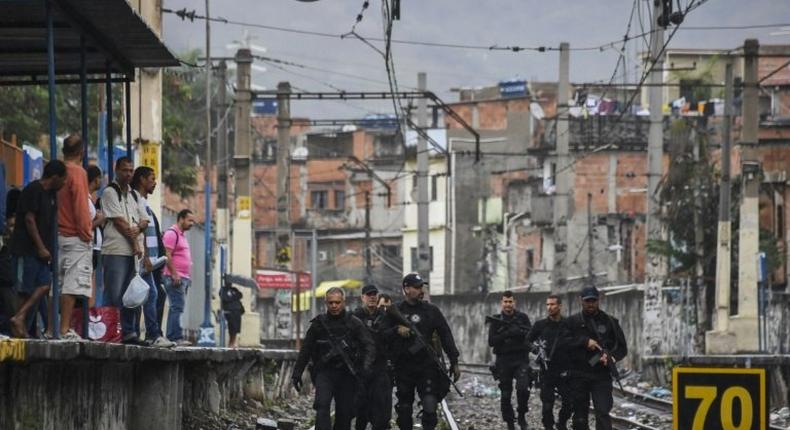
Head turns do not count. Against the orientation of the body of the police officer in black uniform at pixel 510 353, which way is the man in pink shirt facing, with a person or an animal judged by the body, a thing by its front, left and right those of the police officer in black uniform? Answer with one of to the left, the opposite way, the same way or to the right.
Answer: to the left

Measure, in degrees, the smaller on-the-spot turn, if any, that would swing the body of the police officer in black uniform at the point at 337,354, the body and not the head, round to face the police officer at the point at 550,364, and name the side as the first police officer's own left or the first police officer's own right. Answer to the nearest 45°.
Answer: approximately 135° to the first police officer's own left

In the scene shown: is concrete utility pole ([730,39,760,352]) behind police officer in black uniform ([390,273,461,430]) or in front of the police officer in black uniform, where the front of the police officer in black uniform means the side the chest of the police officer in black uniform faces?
behind

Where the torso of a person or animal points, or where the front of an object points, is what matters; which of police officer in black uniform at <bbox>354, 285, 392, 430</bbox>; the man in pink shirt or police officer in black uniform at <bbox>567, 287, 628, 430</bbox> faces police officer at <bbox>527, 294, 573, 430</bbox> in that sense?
the man in pink shirt

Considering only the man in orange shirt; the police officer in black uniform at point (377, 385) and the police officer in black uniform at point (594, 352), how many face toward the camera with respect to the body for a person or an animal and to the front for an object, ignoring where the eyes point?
2

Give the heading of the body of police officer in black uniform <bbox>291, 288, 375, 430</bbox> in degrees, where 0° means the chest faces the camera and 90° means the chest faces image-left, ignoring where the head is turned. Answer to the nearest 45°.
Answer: approximately 0°

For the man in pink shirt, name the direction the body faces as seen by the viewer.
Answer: to the viewer's right

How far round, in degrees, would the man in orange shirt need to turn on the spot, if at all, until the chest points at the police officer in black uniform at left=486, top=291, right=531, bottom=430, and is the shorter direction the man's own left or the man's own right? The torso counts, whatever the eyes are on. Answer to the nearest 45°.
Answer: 0° — they already face them

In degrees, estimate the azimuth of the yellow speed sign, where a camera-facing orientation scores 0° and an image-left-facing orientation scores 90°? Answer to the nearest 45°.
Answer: approximately 0°

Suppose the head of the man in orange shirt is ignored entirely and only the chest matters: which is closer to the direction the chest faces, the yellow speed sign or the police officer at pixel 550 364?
the police officer
